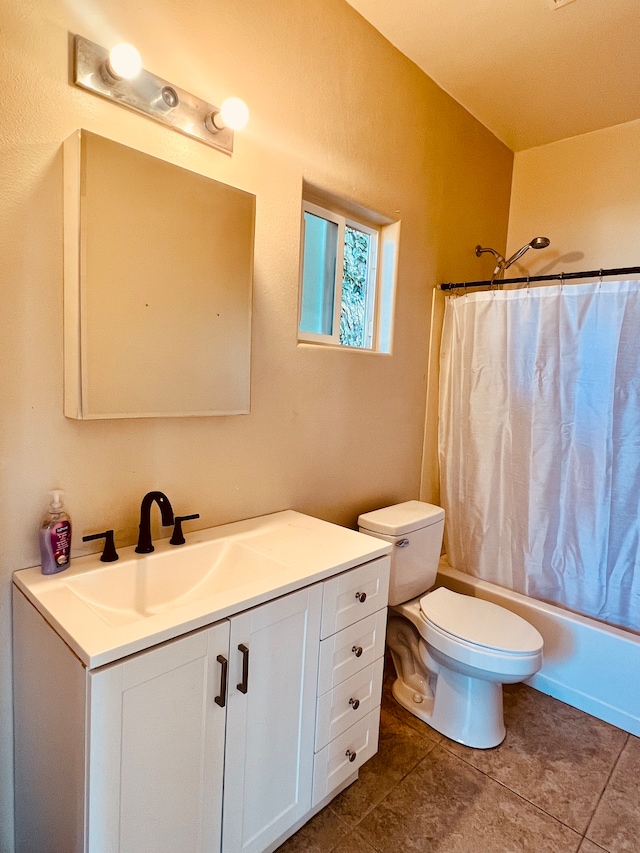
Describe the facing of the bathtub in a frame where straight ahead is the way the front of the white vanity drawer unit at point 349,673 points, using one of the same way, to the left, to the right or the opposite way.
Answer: to the right

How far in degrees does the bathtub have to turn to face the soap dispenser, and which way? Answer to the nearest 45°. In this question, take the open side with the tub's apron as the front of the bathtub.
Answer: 0° — it already faces it

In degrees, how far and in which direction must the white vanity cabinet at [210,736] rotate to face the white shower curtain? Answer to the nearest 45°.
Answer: approximately 90° to its left

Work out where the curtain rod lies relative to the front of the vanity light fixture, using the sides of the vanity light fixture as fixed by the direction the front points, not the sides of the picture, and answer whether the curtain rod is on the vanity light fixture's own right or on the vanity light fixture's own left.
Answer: on the vanity light fixture's own left

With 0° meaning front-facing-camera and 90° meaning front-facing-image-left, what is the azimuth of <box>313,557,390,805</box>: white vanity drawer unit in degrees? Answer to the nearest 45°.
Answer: approximately 315°

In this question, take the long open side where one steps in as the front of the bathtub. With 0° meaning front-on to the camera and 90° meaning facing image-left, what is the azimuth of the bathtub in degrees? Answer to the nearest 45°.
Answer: approximately 45°

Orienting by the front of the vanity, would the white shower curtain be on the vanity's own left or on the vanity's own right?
on the vanity's own left

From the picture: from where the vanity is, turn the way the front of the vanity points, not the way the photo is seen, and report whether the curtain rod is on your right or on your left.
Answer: on your left
